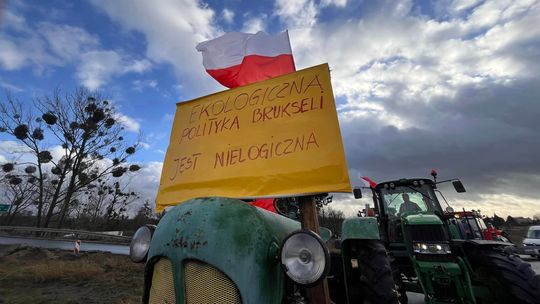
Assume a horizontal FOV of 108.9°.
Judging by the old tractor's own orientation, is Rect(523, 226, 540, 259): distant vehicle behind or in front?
behind

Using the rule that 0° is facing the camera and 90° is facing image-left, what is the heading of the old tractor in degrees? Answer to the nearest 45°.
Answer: approximately 45°
